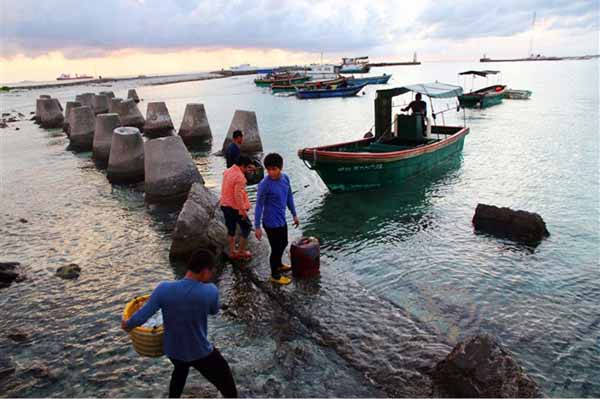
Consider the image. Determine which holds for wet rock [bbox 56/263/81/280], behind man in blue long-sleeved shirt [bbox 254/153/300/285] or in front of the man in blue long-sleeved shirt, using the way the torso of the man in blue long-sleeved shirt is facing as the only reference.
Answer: behind

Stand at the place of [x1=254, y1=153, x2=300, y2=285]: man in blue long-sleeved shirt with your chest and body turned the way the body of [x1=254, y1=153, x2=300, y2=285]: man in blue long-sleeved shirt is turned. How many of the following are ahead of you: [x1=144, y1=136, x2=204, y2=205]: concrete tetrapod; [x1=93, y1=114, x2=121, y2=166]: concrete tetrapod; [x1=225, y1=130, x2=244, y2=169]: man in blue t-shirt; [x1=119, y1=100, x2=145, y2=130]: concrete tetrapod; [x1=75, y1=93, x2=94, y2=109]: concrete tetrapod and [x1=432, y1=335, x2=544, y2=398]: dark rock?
1

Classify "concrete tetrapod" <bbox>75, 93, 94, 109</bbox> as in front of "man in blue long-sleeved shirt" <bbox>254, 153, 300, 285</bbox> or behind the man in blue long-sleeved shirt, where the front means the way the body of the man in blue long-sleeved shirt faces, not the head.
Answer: behind

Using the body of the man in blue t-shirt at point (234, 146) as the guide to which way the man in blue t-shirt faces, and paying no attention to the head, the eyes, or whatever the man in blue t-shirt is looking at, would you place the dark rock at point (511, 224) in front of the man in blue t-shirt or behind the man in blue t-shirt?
in front

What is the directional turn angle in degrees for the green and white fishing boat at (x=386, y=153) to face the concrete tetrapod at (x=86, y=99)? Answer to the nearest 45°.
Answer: approximately 90° to its right

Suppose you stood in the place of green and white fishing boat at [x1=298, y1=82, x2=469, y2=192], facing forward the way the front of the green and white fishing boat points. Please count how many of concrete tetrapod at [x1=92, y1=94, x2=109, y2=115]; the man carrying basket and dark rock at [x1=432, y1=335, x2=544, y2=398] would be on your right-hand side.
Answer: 1

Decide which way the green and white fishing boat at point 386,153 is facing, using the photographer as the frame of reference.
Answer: facing the viewer and to the left of the viewer

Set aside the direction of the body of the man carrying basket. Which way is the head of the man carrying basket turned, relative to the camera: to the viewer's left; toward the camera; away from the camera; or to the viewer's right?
away from the camera

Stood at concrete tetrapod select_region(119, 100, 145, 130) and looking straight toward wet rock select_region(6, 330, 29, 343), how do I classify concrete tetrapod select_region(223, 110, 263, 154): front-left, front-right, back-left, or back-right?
front-left
